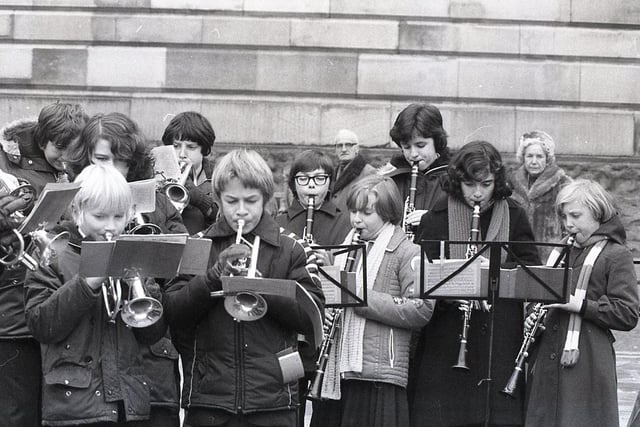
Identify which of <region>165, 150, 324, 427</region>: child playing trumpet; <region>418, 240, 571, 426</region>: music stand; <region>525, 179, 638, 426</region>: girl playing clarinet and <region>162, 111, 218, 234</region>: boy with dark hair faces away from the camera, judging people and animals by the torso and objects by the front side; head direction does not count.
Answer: the music stand

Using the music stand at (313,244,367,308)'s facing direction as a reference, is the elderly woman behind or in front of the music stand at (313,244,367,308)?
in front

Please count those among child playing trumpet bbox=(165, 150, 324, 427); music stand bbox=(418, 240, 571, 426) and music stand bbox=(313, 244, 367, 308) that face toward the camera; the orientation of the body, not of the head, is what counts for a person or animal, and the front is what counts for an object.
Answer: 1

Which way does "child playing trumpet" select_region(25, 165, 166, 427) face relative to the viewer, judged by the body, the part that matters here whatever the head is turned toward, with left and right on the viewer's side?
facing the viewer and to the right of the viewer

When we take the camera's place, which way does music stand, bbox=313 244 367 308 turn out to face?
facing away from the viewer

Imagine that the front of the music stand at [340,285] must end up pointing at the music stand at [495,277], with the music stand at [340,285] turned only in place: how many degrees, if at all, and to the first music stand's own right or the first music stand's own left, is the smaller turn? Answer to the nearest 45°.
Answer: approximately 90° to the first music stand's own right

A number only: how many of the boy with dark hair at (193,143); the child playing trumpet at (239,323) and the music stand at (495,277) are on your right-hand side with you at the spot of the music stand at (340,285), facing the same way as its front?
1

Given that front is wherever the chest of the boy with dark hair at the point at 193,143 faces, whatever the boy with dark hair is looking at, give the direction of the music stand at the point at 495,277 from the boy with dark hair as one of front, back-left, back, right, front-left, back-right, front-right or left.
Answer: left

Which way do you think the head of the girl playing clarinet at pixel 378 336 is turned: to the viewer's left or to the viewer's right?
to the viewer's left

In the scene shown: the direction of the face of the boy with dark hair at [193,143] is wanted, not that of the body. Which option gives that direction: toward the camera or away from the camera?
toward the camera

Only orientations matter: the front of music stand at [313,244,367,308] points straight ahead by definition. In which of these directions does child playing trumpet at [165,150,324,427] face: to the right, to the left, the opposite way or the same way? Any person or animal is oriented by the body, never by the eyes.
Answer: the opposite way

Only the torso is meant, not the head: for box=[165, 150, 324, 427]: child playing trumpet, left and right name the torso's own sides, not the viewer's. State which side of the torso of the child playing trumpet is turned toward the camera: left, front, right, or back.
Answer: front
